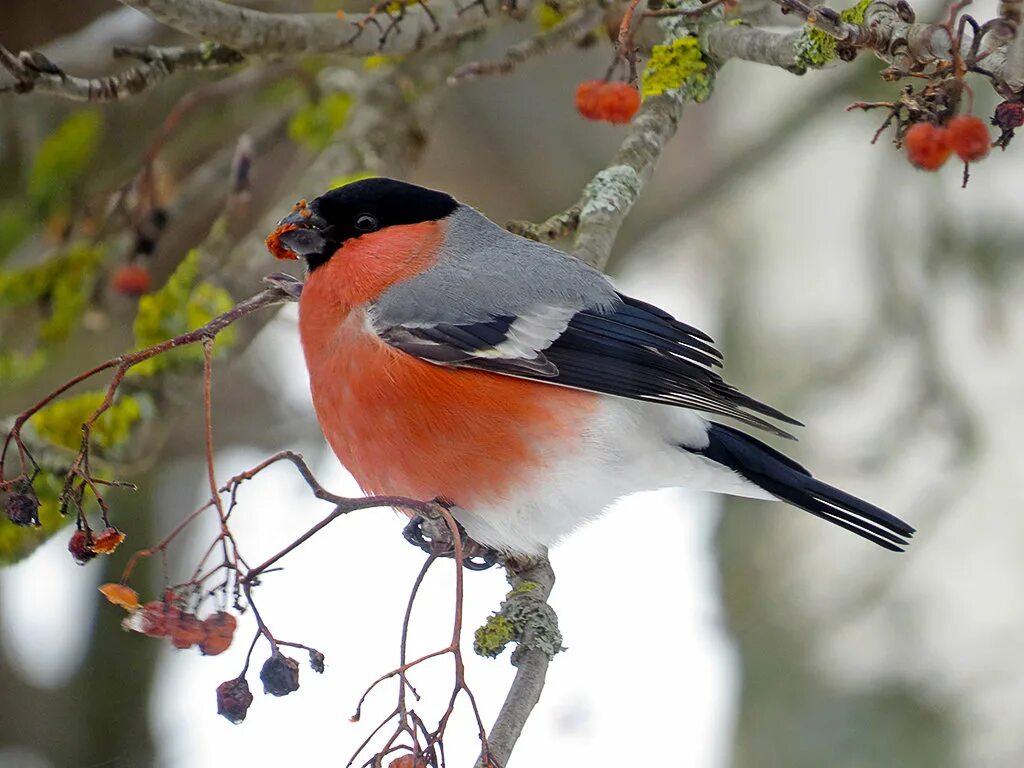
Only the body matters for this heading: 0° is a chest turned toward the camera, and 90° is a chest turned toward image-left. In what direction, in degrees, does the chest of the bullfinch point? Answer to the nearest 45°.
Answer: approximately 90°

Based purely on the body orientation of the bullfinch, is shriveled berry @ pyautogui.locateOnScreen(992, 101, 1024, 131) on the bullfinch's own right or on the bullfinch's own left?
on the bullfinch's own left

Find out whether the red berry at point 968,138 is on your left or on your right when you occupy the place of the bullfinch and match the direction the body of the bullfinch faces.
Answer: on your left
